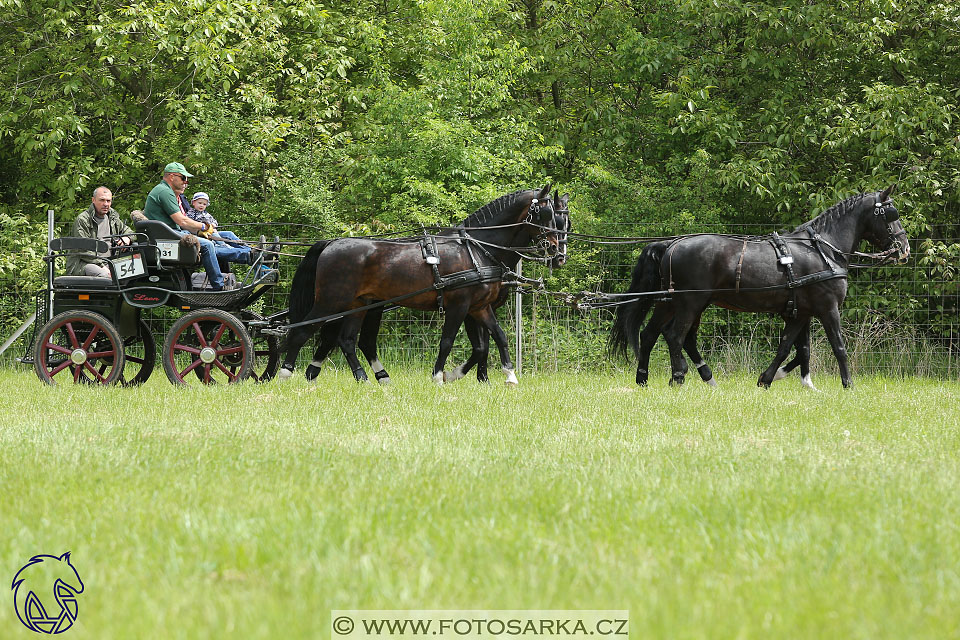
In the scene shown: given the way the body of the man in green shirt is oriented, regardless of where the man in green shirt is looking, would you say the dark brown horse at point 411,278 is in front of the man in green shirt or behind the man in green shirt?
in front

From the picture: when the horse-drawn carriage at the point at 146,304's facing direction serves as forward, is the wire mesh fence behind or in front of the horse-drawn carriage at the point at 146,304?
in front

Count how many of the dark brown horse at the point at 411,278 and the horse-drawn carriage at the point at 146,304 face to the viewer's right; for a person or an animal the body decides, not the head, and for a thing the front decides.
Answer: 2

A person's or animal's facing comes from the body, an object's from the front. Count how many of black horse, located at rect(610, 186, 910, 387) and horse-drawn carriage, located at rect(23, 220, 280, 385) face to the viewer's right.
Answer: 2

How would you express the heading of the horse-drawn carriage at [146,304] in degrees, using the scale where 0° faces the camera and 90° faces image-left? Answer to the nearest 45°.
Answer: approximately 270°

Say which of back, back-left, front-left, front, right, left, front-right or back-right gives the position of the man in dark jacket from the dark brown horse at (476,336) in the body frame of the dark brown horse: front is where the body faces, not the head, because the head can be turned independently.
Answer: back

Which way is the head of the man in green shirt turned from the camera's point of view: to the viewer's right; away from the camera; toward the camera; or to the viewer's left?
to the viewer's right

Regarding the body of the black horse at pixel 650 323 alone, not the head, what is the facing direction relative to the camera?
to the viewer's right

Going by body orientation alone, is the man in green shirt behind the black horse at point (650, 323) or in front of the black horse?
behind

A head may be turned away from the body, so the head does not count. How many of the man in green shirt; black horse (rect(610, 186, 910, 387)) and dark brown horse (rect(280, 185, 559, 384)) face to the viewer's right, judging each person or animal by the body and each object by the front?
3

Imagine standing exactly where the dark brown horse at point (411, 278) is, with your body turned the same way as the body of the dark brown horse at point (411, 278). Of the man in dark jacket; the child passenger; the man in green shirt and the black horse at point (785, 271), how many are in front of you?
1

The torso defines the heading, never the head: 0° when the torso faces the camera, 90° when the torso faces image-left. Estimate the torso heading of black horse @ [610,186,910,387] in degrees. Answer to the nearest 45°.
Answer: approximately 270°

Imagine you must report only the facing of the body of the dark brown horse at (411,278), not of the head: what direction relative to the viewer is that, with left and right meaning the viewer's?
facing to the right of the viewer

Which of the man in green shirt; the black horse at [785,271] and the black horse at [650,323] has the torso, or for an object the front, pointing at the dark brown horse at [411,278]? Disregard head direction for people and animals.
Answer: the man in green shirt
